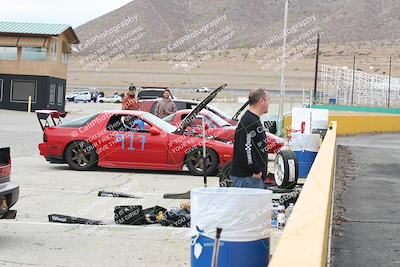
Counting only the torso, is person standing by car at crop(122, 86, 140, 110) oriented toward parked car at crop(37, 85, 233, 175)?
yes

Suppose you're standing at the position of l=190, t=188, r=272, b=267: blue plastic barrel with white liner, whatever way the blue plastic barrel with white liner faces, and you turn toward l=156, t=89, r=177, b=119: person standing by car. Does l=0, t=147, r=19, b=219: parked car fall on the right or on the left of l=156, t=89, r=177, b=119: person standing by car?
left

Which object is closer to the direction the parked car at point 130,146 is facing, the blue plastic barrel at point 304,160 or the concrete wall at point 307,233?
the blue plastic barrel

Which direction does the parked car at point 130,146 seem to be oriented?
to the viewer's right

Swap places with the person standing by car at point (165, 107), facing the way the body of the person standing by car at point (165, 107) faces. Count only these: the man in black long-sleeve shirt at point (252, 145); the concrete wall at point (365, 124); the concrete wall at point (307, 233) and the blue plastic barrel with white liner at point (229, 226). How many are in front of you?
3
